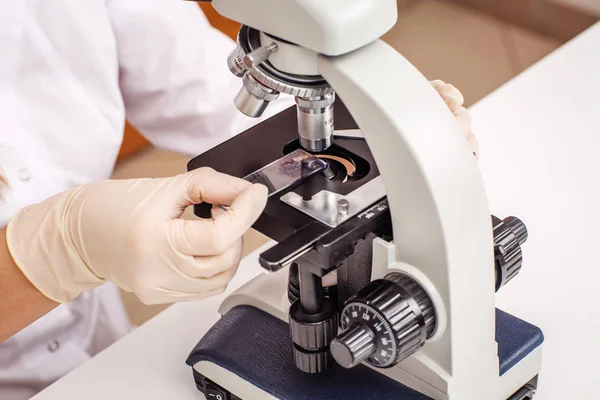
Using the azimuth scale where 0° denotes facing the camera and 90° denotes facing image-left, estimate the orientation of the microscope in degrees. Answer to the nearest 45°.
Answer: approximately 135°
